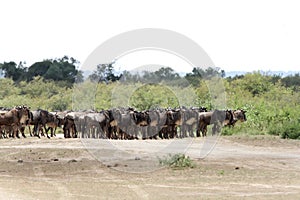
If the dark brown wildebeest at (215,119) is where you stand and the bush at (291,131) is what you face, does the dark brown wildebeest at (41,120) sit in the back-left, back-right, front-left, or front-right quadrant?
back-right

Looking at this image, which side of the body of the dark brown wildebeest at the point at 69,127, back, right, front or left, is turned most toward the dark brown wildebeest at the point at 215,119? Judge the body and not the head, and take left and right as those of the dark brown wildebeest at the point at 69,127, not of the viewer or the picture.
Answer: right

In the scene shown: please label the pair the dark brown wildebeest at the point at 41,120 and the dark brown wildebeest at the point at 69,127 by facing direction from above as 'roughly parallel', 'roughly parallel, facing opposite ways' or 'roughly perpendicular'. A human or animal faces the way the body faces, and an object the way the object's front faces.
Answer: roughly perpendicular

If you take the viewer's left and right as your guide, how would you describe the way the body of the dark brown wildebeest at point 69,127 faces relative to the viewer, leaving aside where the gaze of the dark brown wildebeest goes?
facing away from the viewer

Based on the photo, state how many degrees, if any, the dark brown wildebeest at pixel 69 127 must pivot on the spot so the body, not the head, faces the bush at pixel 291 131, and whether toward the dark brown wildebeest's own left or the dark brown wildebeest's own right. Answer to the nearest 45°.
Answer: approximately 135° to the dark brown wildebeest's own right
